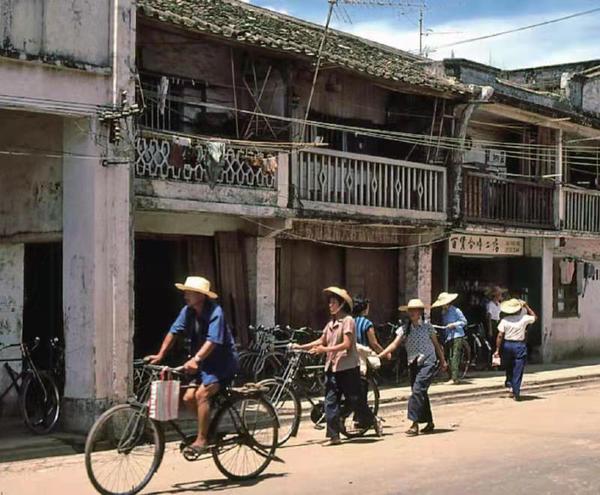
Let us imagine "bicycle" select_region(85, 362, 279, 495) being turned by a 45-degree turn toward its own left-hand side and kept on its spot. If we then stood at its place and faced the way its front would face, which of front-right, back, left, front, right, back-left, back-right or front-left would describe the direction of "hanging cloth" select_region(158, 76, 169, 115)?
back

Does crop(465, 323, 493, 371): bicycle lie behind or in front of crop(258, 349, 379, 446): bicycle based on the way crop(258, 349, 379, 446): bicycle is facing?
behind

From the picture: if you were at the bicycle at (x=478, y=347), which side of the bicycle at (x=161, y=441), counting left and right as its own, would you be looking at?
back

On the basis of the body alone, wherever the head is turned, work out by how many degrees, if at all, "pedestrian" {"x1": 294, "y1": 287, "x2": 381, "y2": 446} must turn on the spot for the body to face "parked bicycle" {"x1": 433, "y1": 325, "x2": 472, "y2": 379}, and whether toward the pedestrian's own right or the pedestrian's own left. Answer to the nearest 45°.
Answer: approximately 135° to the pedestrian's own right

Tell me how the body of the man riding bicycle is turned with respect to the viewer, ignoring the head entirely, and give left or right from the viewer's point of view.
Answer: facing the viewer and to the left of the viewer

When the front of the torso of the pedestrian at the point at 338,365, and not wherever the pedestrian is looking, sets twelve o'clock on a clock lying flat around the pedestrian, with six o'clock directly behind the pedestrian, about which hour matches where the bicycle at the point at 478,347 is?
The bicycle is roughly at 5 o'clock from the pedestrian.

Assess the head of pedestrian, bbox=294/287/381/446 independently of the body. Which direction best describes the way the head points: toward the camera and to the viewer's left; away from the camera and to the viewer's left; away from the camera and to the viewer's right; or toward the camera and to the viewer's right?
toward the camera and to the viewer's left

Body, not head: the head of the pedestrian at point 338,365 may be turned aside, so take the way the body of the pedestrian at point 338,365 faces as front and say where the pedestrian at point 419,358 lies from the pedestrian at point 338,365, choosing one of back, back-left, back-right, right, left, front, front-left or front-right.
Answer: back

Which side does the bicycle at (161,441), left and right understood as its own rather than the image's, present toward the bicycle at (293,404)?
back
